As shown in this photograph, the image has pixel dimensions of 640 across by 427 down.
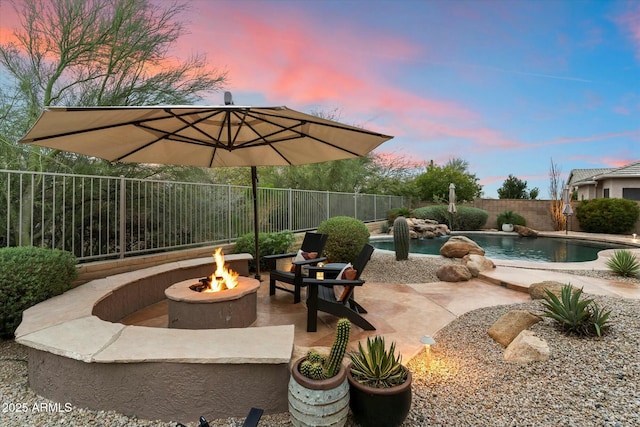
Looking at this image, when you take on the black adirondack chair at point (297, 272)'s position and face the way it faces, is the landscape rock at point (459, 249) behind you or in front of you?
behind

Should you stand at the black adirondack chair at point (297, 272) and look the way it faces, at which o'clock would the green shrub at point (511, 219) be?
The green shrub is roughly at 6 o'clock from the black adirondack chair.

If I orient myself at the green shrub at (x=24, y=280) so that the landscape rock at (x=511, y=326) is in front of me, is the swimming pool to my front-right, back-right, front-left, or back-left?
front-left

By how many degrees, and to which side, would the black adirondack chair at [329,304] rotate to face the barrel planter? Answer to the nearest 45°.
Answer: approximately 90° to its left

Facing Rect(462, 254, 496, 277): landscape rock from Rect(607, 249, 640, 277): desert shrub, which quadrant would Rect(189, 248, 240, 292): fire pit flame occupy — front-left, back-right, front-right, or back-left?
front-left

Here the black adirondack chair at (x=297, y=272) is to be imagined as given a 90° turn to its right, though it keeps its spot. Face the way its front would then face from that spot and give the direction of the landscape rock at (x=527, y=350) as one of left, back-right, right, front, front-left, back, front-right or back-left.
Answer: back

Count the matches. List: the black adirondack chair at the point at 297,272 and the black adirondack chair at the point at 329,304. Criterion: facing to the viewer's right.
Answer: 0

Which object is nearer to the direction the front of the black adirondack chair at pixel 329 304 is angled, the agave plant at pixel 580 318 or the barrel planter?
the barrel planter

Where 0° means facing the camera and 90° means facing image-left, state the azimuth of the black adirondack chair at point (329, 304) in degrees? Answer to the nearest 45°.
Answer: approximately 90°

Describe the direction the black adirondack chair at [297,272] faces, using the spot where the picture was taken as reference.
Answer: facing the viewer and to the left of the viewer

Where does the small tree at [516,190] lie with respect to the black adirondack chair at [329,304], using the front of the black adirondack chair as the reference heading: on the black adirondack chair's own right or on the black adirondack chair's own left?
on the black adirondack chair's own right

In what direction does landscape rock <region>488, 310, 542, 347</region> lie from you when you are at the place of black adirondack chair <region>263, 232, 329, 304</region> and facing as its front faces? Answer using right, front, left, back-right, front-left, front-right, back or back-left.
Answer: left
